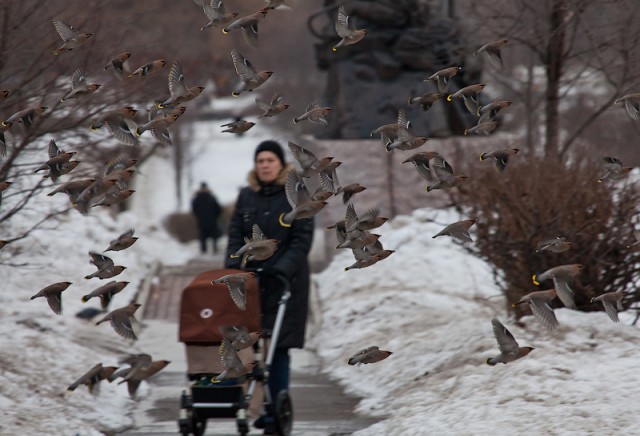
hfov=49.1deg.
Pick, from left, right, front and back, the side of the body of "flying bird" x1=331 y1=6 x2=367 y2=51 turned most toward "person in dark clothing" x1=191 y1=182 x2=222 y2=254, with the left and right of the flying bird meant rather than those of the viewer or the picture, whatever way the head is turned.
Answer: left

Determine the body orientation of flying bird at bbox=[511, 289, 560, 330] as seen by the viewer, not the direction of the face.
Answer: to the viewer's right

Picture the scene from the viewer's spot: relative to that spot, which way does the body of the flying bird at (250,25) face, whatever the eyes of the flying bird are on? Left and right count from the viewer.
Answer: facing to the right of the viewer

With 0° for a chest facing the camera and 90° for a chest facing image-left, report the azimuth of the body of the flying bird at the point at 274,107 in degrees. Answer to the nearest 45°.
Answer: approximately 270°

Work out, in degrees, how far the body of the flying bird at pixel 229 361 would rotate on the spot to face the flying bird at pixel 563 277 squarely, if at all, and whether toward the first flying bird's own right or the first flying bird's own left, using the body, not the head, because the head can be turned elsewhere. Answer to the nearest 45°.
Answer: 0° — it already faces it
